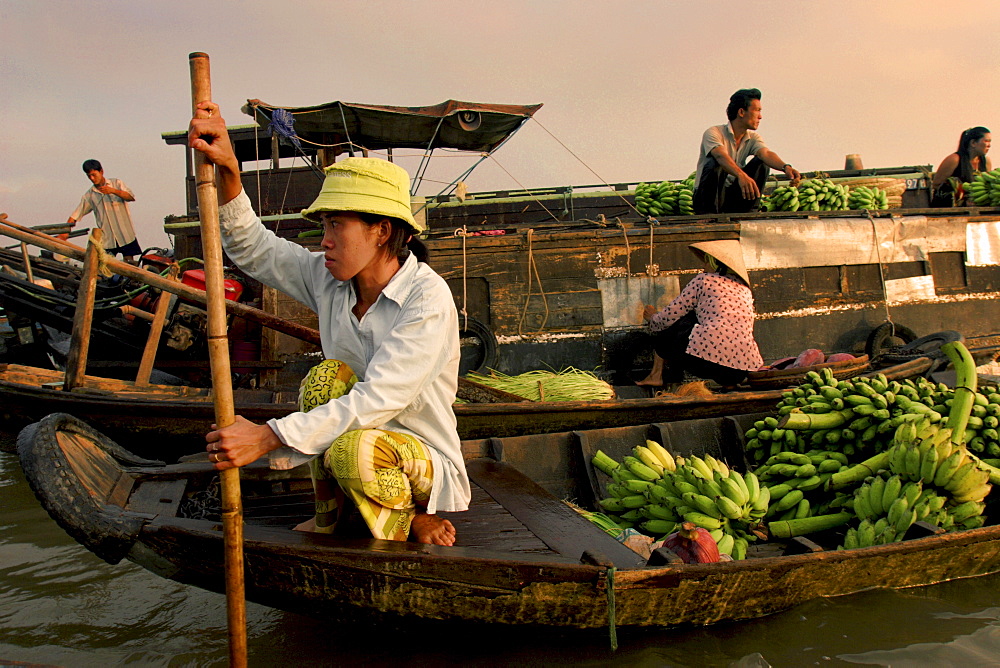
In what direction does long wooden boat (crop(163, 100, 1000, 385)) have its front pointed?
to the viewer's right

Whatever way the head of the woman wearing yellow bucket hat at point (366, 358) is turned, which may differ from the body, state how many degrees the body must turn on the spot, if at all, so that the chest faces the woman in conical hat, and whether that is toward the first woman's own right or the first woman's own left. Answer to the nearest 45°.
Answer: approximately 180°

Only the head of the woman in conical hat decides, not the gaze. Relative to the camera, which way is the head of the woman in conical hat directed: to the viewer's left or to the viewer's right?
to the viewer's left

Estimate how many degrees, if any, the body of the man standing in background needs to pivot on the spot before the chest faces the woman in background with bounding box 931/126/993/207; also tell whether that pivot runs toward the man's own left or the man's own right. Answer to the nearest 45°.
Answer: approximately 90° to the man's own left

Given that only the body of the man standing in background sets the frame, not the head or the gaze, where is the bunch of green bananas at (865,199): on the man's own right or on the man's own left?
on the man's own left

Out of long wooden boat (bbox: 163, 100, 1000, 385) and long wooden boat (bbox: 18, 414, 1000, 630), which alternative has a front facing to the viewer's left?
long wooden boat (bbox: 18, 414, 1000, 630)

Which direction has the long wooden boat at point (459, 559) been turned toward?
to the viewer's left

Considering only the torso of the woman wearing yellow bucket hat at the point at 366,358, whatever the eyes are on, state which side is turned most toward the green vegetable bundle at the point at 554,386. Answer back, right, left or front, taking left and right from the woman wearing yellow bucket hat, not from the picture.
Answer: back

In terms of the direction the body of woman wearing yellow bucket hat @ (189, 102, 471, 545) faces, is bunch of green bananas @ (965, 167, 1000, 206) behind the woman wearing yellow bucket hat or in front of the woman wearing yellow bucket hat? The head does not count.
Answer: behind

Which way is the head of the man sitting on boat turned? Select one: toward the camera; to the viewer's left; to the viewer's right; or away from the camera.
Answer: to the viewer's right
